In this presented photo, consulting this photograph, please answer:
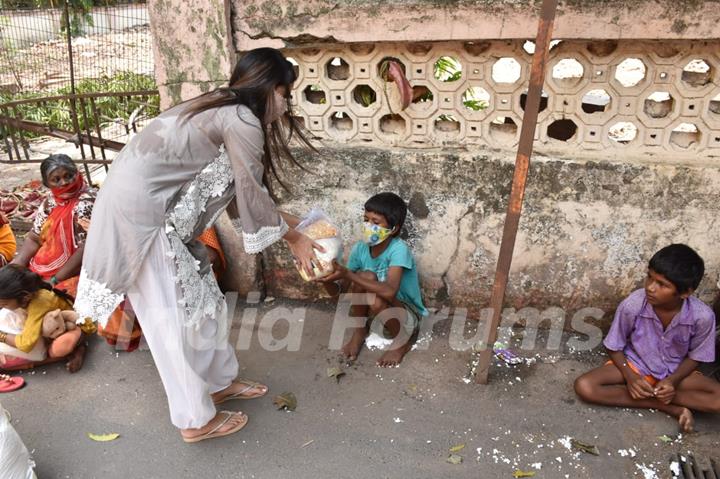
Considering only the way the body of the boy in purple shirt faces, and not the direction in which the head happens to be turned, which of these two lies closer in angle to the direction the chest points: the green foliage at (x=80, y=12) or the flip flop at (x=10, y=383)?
the flip flop

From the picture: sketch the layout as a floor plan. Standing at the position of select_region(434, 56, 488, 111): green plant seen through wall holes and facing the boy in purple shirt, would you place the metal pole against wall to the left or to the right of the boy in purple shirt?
right

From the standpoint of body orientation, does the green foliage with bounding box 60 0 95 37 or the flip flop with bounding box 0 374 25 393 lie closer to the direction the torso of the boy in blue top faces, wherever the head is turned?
the flip flop

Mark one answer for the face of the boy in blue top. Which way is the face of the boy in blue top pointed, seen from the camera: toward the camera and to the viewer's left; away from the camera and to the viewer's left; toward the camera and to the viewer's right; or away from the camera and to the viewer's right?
toward the camera and to the viewer's left

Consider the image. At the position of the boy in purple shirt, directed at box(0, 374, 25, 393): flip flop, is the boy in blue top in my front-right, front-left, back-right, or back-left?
front-right
